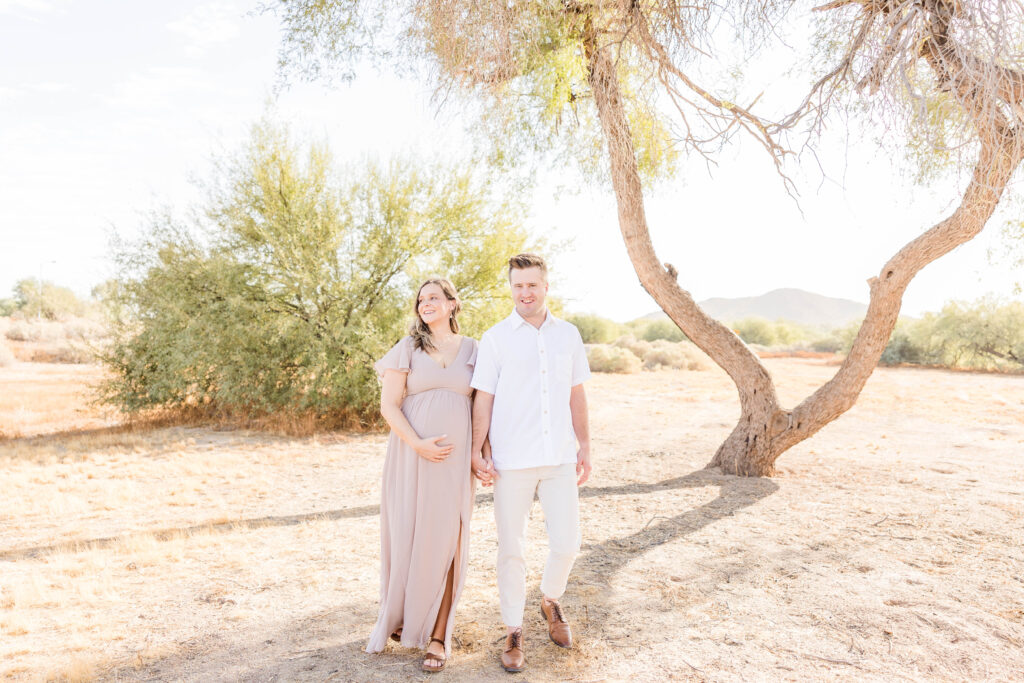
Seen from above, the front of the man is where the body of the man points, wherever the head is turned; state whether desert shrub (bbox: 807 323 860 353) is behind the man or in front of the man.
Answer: behind

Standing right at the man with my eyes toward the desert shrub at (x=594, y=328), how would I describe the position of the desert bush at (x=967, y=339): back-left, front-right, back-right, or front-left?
front-right

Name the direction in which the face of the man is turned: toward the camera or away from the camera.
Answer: toward the camera

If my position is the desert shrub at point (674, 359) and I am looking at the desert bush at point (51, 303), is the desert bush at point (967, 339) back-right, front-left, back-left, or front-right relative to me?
back-right

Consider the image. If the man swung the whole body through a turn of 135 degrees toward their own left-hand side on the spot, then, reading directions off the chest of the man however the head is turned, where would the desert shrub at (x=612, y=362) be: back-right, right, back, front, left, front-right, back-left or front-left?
front-left

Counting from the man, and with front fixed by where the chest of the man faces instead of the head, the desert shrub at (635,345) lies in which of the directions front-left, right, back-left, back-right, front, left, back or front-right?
back

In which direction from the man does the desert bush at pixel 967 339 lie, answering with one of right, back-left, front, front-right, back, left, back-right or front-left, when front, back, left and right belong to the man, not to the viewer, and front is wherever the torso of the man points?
back-left

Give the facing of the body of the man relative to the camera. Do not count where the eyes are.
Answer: toward the camera

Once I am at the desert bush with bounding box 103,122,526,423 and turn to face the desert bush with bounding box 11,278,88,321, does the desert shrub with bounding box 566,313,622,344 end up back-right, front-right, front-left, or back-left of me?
front-right

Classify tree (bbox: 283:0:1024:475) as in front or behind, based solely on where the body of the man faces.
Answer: behind

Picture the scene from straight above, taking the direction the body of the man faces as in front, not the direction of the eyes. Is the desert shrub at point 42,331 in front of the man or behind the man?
behind

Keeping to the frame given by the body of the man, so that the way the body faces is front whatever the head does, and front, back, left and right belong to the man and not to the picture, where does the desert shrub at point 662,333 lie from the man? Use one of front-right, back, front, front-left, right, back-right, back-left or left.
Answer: back

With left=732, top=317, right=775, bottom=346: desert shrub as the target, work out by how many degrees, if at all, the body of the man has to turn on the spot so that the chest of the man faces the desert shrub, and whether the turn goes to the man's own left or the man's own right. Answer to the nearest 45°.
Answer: approximately 180°
